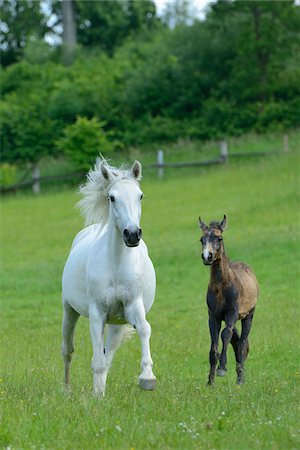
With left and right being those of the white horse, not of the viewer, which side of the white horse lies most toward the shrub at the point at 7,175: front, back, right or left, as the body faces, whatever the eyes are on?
back

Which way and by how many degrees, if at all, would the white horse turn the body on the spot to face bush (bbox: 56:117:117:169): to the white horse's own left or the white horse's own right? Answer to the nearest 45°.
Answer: approximately 180°

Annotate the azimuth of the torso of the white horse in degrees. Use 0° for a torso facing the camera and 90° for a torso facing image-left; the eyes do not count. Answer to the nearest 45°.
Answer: approximately 0°

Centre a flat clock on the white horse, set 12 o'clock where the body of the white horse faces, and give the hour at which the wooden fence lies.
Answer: The wooden fence is roughly at 6 o'clock from the white horse.
